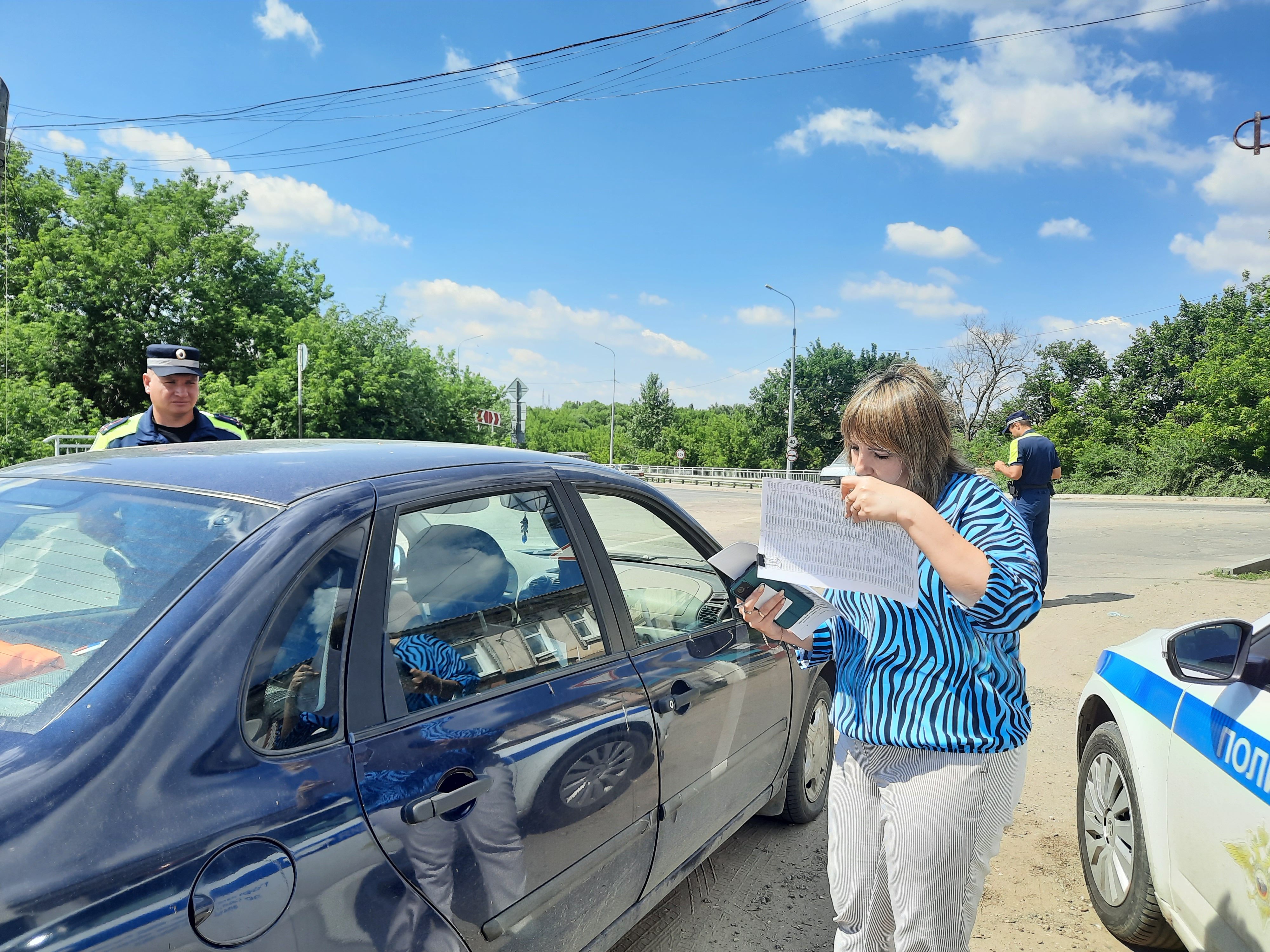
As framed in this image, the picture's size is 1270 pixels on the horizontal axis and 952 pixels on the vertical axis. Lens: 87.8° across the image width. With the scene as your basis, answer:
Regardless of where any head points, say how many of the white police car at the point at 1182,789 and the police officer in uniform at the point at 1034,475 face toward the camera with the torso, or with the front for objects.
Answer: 0

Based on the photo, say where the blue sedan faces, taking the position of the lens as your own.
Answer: facing away from the viewer and to the right of the viewer

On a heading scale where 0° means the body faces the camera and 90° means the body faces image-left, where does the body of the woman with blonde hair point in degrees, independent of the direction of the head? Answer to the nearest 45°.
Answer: approximately 45°

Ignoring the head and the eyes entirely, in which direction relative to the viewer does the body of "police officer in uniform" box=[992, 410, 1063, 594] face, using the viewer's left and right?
facing away from the viewer and to the left of the viewer

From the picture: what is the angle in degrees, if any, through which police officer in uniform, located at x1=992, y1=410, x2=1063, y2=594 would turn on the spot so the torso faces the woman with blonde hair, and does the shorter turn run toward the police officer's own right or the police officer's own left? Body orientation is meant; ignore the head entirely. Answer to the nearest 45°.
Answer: approximately 135° to the police officer's own left

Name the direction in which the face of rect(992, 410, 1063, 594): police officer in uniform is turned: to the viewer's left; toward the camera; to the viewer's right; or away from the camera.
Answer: to the viewer's left

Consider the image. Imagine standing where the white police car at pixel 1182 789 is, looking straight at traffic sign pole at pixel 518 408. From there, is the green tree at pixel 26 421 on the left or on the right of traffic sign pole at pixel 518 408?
left

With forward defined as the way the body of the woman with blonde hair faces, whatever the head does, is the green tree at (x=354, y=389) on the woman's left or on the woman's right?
on the woman's right

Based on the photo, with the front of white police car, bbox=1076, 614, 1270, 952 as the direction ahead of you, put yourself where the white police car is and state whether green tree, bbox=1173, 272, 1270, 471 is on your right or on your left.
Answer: on your right

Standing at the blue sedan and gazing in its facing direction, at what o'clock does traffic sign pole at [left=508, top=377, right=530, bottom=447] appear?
The traffic sign pole is roughly at 11 o'clock from the blue sedan.

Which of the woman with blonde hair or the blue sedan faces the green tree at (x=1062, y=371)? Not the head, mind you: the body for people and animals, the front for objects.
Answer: the blue sedan
